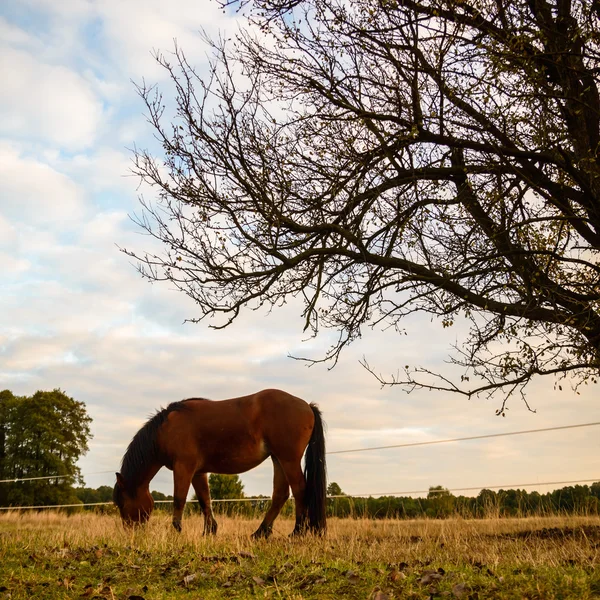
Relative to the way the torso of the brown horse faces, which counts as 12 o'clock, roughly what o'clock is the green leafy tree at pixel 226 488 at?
The green leafy tree is roughly at 3 o'clock from the brown horse.

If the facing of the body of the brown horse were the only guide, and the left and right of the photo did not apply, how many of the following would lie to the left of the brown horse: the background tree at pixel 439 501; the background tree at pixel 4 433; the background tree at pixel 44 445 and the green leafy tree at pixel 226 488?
0

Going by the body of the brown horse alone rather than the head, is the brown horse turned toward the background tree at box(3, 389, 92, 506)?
no

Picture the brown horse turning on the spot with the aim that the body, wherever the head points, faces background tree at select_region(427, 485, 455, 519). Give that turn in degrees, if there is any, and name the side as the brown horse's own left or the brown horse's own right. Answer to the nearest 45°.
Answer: approximately 135° to the brown horse's own right

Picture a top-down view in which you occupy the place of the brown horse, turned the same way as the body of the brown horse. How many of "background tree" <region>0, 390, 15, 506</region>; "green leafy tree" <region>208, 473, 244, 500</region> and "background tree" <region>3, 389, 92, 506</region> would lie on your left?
0

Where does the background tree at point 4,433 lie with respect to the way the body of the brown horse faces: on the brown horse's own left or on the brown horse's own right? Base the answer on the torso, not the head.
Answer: on the brown horse's own right

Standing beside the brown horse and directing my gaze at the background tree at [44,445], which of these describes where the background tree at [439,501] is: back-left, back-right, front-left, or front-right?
front-right

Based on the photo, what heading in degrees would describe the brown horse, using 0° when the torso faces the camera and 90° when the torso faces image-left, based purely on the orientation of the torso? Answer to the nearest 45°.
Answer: approximately 90°
